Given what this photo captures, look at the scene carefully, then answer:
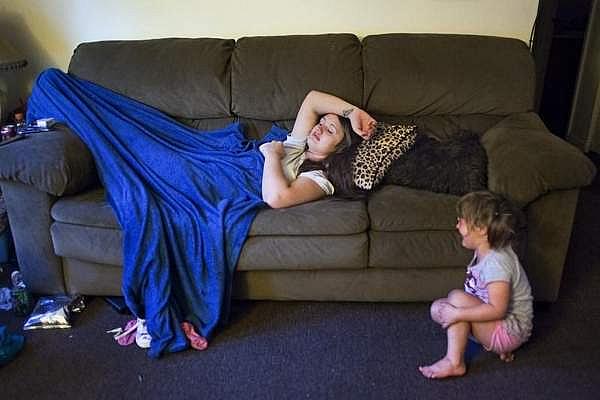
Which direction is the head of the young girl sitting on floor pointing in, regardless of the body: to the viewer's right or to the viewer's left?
to the viewer's left

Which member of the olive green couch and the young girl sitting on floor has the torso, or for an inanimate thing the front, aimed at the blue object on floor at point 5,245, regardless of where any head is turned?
the young girl sitting on floor

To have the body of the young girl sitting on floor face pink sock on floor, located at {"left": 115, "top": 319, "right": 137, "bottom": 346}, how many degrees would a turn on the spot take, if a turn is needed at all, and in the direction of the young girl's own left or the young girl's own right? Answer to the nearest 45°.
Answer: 0° — they already face it

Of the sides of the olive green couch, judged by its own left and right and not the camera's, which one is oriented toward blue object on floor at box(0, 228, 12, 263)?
right

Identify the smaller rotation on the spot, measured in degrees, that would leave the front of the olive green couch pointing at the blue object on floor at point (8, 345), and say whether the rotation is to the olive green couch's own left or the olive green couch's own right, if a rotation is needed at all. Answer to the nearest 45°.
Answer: approximately 90° to the olive green couch's own right

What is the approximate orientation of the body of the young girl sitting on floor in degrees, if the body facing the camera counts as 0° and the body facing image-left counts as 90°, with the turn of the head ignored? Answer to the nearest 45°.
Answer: approximately 90°

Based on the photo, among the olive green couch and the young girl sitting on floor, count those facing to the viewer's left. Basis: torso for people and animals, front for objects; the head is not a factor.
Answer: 1

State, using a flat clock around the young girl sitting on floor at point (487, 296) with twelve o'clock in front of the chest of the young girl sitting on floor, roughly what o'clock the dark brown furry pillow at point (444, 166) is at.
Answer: The dark brown furry pillow is roughly at 2 o'clock from the young girl sitting on floor.

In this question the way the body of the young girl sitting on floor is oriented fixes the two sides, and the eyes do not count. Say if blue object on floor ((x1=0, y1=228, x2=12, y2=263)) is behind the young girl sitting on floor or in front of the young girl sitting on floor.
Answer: in front

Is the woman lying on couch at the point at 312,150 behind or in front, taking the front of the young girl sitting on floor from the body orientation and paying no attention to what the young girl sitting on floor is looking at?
in front

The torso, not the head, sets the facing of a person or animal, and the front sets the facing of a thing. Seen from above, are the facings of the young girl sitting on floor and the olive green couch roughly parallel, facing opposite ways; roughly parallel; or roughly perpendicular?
roughly perpendicular
